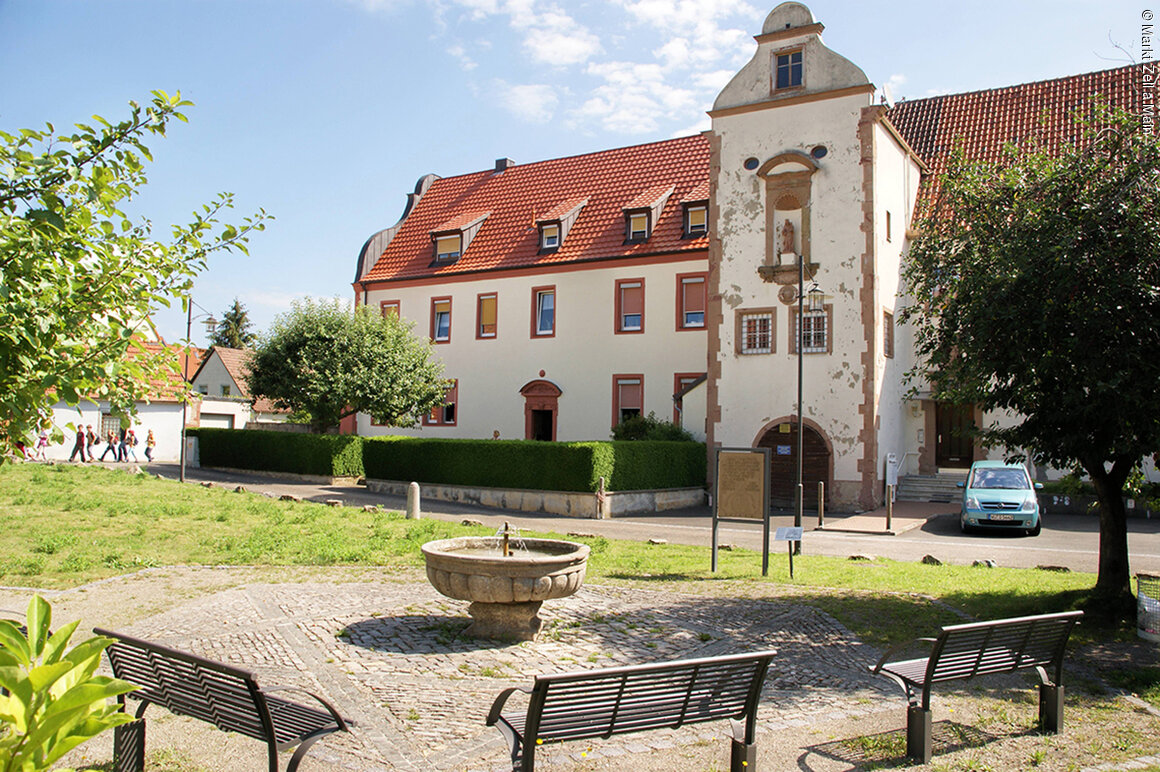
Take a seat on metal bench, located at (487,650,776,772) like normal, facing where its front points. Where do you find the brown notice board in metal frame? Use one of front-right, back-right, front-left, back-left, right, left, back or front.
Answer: front-right

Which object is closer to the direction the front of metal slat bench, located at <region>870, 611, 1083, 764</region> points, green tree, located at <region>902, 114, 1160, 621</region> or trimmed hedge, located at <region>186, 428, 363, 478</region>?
the trimmed hedge

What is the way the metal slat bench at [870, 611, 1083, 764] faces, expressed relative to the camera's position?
facing away from the viewer and to the left of the viewer

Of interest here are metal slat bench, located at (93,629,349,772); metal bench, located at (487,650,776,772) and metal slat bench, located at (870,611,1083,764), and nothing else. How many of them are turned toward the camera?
0

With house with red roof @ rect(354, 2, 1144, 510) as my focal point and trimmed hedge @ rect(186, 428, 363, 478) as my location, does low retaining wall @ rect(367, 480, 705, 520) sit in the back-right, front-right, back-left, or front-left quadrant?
front-right

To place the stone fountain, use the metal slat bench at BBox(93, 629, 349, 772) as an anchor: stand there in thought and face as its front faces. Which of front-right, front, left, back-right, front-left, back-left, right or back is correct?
front

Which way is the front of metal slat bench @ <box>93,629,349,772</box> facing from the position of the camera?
facing away from the viewer and to the right of the viewer

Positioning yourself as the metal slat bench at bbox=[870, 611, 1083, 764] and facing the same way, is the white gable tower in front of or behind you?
in front

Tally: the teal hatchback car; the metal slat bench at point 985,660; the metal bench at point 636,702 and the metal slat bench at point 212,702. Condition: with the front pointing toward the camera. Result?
1

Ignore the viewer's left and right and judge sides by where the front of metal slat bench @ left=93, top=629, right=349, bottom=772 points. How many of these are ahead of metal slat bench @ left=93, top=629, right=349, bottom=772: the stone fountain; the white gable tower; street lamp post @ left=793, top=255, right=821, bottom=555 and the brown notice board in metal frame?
4

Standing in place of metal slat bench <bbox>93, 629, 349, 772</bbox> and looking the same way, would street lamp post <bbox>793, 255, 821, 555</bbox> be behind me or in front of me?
in front

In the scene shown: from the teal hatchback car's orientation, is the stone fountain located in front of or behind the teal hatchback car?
in front

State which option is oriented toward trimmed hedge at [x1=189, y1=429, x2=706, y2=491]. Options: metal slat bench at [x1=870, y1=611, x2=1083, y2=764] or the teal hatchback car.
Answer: the metal slat bench

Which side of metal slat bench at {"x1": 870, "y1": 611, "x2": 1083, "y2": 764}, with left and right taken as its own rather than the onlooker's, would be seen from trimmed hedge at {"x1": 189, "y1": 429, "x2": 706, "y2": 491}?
front

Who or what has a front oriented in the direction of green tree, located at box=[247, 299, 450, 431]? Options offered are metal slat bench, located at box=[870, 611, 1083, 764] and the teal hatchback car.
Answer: the metal slat bench

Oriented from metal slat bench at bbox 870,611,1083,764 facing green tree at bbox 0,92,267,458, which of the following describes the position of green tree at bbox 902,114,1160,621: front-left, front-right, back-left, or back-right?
back-right

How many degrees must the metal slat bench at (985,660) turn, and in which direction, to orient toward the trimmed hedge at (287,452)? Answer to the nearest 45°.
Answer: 0° — it already faces it

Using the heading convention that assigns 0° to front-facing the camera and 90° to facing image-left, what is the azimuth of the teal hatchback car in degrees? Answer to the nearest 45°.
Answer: approximately 0°

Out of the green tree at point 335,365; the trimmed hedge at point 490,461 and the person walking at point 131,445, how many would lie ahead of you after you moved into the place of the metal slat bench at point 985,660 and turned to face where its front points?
3

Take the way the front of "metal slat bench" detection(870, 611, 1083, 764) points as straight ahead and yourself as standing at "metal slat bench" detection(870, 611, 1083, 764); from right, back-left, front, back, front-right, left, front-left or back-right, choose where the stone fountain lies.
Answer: front-left

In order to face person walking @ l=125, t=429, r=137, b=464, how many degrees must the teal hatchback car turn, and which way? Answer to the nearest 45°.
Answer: approximately 90° to its right
